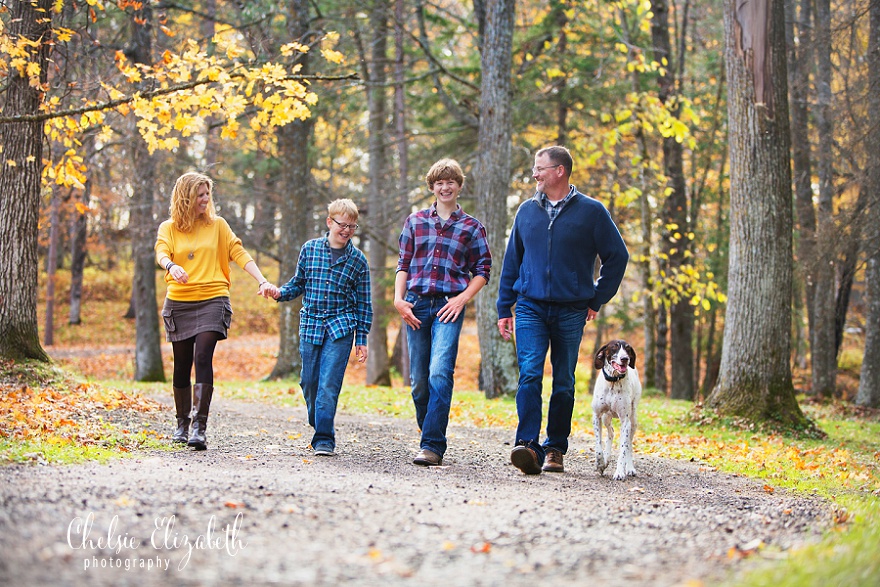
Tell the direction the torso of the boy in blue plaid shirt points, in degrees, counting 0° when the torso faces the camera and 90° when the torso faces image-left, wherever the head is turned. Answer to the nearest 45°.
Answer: approximately 0°

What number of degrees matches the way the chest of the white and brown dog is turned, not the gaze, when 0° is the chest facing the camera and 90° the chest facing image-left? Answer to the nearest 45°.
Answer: approximately 0°

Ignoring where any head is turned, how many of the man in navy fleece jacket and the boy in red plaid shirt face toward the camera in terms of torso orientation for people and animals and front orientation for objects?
2

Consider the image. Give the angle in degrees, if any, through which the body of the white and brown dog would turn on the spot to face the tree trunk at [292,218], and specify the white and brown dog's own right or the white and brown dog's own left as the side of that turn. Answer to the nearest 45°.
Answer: approximately 135° to the white and brown dog's own right

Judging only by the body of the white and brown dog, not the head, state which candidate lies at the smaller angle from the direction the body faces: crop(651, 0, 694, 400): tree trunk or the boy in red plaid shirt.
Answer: the boy in red plaid shirt

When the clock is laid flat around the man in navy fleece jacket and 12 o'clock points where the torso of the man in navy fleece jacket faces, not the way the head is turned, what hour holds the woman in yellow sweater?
The woman in yellow sweater is roughly at 3 o'clock from the man in navy fleece jacket.
